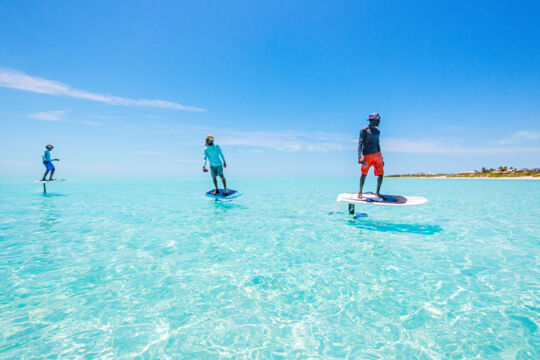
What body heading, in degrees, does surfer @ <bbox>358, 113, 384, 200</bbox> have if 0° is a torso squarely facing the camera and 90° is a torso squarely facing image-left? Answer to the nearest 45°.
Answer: approximately 315°

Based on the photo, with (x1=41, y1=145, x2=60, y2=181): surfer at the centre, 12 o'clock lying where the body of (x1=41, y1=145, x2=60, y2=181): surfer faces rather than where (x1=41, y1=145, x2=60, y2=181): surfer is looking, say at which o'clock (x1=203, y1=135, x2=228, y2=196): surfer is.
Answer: (x1=203, y1=135, x2=228, y2=196): surfer is roughly at 2 o'clock from (x1=41, y1=145, x2=60, y2=181): surfer.

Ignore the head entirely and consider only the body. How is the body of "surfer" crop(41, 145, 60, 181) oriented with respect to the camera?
to the viewer's right

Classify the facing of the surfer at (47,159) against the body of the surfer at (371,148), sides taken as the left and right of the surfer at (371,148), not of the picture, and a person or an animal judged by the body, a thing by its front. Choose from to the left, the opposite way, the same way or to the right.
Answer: to the left

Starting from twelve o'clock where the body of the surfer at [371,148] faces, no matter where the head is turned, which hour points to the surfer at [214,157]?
the surfer at [214,157] is roughly at 5 o'clock from the surfer at [371,148].

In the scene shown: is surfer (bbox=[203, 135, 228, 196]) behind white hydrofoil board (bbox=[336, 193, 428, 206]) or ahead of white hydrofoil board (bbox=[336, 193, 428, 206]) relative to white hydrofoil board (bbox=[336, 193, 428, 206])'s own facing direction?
behind

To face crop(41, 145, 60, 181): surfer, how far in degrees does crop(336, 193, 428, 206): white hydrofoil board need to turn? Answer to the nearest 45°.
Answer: approximately 180°

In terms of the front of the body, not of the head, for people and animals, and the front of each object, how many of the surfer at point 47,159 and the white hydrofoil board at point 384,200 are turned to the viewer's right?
2

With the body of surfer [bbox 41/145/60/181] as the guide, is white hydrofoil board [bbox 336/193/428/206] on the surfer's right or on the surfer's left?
on the surfer's right

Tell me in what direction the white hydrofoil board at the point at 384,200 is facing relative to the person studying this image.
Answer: facing to the right of the viewer

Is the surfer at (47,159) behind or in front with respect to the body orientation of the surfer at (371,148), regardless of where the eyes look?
behind
